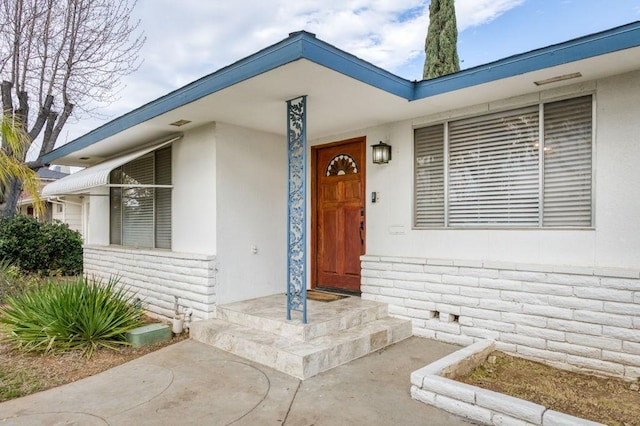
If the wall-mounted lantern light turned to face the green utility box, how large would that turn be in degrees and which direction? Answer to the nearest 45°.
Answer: approximately 45° to its right

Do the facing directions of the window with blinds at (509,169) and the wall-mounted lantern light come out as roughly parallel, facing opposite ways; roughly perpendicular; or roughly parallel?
roughly parallel

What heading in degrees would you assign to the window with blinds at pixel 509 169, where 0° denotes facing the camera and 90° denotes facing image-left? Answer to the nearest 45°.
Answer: approximately 45°

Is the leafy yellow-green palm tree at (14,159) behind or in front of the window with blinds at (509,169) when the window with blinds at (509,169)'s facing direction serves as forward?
in front

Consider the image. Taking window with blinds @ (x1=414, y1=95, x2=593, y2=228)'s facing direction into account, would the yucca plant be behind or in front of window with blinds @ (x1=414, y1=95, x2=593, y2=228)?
in front

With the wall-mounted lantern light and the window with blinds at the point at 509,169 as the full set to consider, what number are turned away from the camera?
0

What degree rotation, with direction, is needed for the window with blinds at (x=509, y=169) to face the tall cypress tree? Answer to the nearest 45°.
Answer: approximately 135° to its right

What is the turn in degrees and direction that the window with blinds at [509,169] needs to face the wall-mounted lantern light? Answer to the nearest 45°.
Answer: approximately 45° to its right

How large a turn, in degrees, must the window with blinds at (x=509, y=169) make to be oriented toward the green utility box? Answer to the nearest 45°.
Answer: approximately 45° to its right

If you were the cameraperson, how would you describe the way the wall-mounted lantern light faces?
facing the viewer and to the left of the viewer

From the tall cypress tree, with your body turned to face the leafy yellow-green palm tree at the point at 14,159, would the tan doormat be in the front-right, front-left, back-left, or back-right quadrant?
front-left

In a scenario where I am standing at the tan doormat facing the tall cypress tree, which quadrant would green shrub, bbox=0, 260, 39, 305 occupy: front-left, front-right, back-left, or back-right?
back-left
